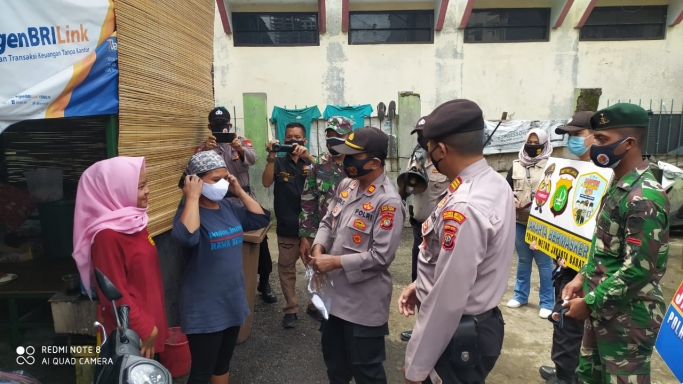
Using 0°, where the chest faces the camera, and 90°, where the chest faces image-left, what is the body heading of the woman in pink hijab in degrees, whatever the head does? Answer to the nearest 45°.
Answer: approximately 270°

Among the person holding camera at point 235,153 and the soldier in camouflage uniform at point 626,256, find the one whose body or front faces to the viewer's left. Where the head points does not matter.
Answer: the soldier in camouflage uniform

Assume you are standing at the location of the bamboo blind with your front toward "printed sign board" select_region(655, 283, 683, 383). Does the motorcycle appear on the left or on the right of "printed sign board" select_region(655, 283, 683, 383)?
right

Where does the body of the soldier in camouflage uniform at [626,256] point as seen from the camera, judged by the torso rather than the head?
to the viewer's left

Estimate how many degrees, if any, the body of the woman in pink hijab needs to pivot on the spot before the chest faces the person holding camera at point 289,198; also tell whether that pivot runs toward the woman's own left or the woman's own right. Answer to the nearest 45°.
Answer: approximately 45° to the woman's own left

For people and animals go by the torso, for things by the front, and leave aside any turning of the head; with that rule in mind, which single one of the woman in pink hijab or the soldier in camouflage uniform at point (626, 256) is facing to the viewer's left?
the soldier in camouflage uniform
